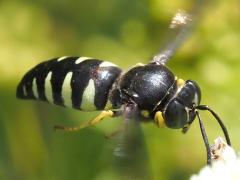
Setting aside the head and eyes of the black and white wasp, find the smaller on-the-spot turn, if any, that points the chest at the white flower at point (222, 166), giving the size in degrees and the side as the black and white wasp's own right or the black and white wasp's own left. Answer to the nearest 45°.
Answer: approximately 45° to the black and white wasp's own right

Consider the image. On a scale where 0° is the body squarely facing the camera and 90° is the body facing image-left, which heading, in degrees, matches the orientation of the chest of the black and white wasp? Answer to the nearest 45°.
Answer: approximately 270°
